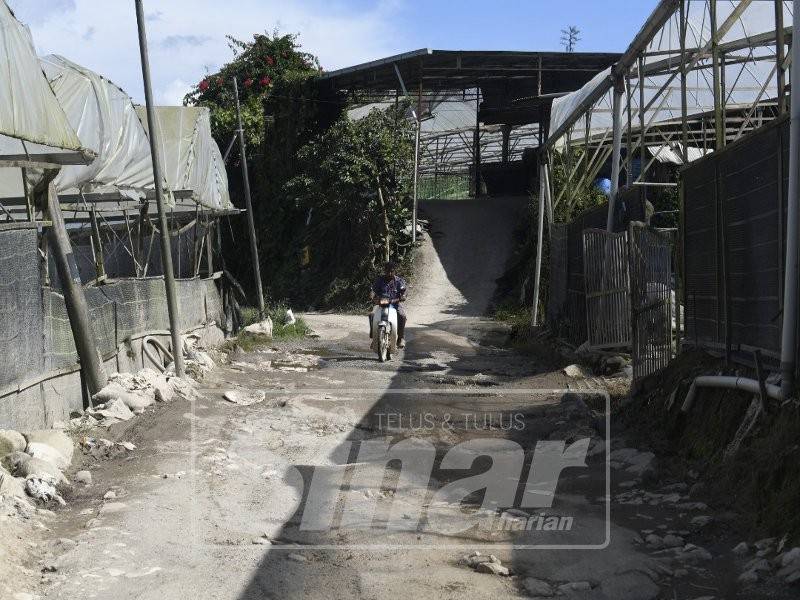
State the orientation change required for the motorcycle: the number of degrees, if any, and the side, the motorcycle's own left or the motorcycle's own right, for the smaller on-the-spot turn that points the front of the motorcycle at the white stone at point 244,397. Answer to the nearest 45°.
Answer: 0° — it already faces it

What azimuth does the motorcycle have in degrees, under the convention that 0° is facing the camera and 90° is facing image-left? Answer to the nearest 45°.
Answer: approximately 0°

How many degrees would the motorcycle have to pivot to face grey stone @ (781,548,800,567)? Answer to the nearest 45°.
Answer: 0° — it already faces it

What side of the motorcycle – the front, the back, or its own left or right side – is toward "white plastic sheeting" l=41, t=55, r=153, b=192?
right

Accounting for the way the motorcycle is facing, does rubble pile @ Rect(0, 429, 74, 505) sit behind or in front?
in front

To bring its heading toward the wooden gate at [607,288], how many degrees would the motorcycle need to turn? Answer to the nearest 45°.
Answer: approximately 45° to its left

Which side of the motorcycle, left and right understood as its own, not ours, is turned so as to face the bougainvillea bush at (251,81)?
back

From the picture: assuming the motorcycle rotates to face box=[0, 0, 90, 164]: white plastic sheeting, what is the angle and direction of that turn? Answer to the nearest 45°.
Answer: approximately 45° to its right

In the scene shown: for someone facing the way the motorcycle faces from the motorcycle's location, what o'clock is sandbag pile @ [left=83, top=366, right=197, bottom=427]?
The sandbag pile is roughly at 1 o'clock from the motorcycle.

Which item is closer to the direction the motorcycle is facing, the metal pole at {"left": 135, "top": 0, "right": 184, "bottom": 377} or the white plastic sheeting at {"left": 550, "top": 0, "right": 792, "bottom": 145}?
the metal pole

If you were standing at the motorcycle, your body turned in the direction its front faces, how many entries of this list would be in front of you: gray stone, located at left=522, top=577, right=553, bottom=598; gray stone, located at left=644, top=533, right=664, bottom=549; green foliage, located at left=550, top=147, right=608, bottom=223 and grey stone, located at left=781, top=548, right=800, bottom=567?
3

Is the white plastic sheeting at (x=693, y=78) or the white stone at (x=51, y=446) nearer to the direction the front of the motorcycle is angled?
the white stone

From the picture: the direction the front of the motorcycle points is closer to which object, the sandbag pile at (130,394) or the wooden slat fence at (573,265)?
the sandbag pile
